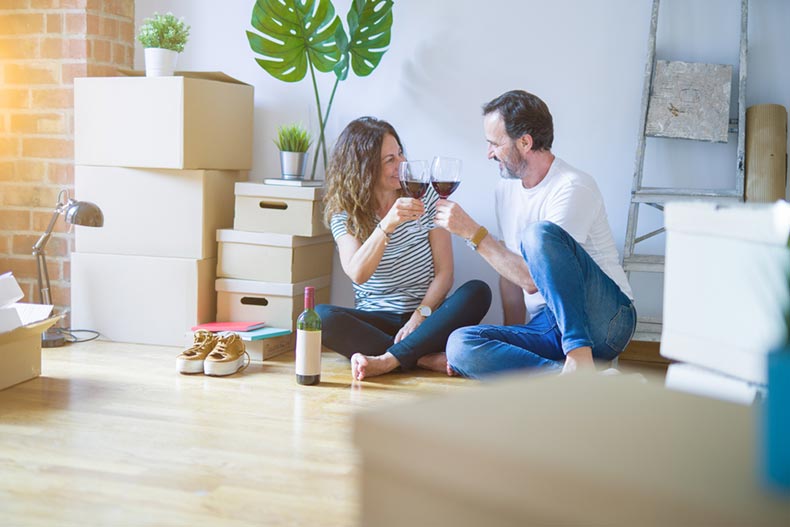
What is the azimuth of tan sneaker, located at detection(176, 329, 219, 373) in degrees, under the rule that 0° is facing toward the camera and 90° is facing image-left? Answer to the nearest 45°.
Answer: approximately 45°

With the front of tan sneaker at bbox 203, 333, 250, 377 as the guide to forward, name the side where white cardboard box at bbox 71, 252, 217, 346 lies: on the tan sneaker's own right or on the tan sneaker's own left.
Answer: on the tan sneaker's own right

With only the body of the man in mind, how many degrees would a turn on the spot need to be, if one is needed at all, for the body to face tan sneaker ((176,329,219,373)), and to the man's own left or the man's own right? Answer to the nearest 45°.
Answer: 0° — they already face it

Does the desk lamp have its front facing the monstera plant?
yes

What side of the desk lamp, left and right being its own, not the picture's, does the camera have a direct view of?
right

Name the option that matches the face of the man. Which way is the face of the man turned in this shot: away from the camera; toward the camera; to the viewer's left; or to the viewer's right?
to the viewer's left

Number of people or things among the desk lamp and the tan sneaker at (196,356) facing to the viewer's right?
1

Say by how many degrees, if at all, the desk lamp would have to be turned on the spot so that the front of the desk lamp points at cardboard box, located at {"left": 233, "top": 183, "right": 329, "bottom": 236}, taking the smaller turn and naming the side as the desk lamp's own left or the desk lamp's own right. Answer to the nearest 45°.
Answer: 0° — it already faces it

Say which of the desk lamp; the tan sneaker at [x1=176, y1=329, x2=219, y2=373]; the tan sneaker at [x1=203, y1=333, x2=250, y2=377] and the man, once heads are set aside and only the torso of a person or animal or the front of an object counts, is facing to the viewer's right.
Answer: the desk lamp

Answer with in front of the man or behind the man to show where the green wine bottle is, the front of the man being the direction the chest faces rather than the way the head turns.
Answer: in front

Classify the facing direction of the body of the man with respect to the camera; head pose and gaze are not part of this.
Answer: to the viewer's left

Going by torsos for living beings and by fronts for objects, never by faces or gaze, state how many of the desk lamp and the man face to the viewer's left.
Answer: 1
